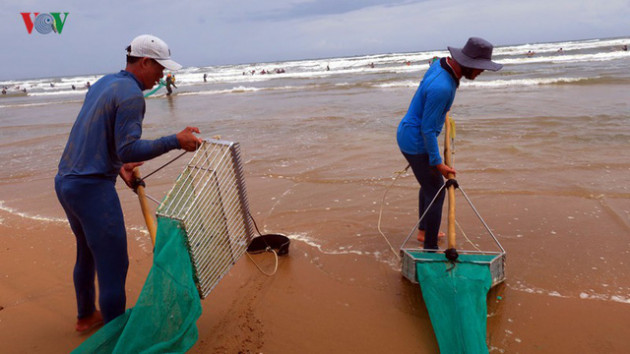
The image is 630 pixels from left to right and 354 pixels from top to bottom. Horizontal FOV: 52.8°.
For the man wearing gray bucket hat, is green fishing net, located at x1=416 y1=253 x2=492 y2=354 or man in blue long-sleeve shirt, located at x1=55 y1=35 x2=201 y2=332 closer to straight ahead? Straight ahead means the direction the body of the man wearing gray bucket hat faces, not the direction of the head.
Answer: the green fishing net

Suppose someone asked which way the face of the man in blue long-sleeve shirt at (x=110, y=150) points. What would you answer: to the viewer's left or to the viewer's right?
to the viewer's right

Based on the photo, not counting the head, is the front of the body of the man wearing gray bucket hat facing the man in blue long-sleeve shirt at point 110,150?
no
